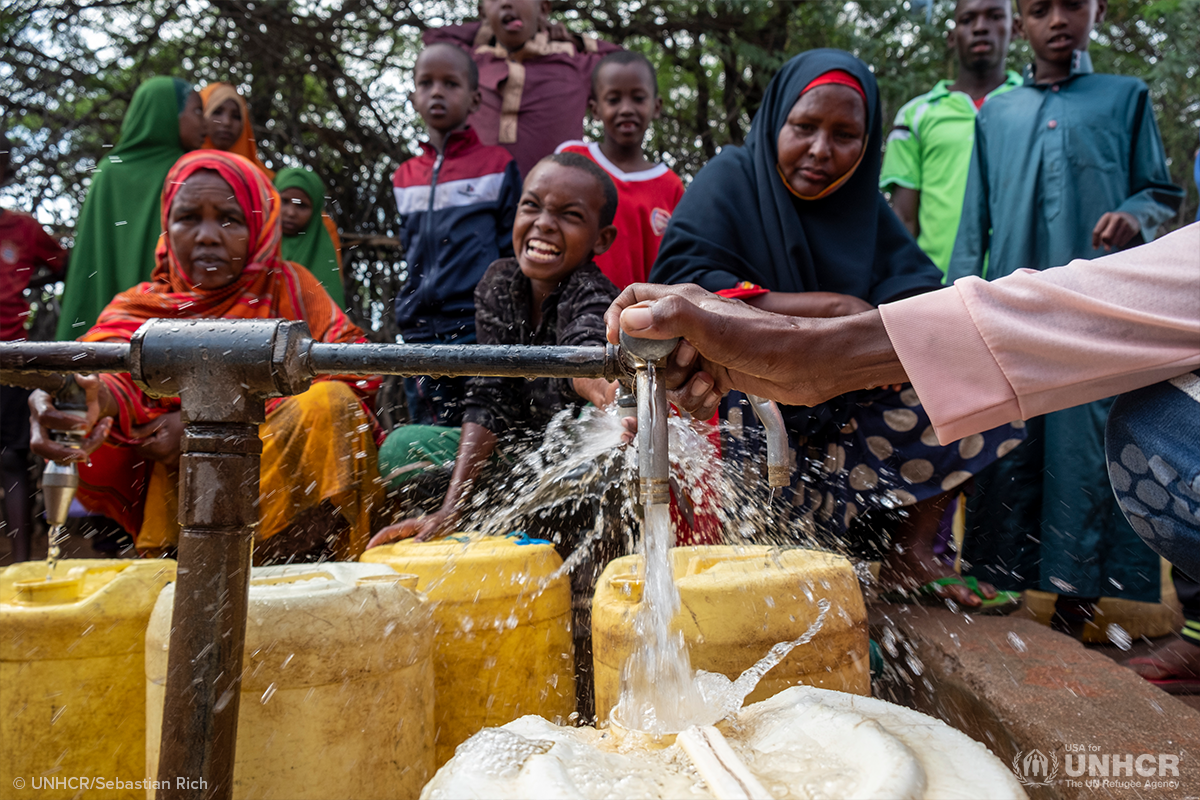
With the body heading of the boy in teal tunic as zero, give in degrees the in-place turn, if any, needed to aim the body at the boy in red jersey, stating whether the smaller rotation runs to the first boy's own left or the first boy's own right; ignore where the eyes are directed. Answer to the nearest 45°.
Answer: approximately 90° to the first boy's own right

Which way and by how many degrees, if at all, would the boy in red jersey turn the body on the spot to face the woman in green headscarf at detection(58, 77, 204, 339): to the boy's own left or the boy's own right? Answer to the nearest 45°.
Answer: approximately 90° to the boy's own right

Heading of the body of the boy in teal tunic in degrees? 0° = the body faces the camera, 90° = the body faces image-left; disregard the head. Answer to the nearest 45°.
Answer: approximately 0°

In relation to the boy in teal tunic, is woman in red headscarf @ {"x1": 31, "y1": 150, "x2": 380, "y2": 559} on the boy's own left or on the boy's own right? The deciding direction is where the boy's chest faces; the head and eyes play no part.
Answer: on the boy's own right

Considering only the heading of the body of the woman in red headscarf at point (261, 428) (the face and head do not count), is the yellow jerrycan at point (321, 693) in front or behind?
in front

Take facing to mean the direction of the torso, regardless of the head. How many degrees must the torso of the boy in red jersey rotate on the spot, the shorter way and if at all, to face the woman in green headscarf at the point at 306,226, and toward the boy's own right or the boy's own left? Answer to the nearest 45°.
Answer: approximately 135° to the boy's own right

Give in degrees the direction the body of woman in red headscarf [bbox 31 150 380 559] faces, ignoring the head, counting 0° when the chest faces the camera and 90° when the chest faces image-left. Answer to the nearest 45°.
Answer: approximately 0°

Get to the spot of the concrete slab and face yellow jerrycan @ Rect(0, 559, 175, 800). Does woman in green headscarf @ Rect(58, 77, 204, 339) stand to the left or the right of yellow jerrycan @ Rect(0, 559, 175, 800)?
right
